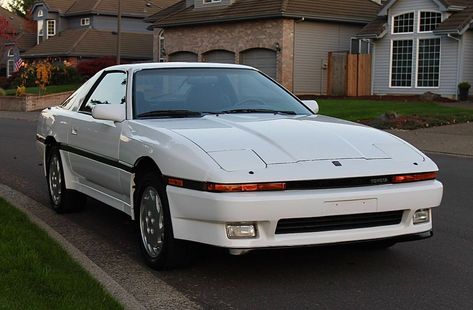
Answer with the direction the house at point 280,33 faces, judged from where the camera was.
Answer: facing the viewer and to the left of the viewer

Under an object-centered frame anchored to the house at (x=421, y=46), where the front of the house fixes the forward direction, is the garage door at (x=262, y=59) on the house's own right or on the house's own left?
on the house's own right

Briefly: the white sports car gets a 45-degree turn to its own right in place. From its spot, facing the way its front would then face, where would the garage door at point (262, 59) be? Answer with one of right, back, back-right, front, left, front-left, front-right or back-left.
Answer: back

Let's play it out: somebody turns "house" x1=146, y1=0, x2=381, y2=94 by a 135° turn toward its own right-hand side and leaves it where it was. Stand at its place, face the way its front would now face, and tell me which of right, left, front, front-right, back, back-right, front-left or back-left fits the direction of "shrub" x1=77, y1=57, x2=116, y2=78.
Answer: front-left

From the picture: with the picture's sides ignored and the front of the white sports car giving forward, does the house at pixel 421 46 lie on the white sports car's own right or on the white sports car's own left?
on the white sports car's own left

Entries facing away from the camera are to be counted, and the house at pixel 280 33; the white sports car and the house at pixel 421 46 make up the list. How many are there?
0

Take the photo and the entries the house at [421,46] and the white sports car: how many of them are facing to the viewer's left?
0

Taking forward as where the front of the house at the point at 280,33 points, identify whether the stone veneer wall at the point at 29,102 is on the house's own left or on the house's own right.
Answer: on the house's own right

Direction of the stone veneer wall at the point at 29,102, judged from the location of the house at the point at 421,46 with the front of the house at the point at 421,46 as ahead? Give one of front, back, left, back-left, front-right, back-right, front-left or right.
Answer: right

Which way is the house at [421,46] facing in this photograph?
toward the camera

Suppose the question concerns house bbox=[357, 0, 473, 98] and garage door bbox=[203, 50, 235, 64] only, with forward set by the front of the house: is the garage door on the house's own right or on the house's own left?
on the house's own right

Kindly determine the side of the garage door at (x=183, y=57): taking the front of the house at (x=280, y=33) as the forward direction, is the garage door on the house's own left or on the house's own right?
on the house's own right

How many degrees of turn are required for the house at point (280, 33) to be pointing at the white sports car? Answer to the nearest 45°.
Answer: approximately 45° to its left

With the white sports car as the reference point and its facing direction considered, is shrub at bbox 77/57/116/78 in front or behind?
behind

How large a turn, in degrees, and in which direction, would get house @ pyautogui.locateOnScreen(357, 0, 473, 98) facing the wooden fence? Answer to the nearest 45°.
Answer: approximately 135° to its right

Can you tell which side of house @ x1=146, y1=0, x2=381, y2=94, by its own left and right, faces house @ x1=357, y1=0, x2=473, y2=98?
left
